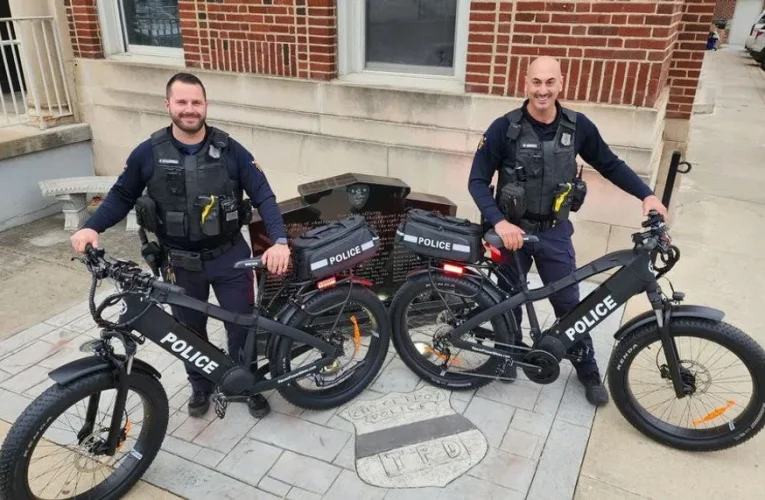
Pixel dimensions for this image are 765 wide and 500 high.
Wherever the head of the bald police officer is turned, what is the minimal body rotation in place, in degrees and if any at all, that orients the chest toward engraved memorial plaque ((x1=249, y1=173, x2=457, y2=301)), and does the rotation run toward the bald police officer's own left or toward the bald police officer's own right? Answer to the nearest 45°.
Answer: approximately 90° to the bald police officer's own right

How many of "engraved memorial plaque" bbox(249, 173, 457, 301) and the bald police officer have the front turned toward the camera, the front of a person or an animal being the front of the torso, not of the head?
2

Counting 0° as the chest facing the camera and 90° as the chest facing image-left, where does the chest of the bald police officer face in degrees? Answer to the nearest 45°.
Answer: approximately 0°

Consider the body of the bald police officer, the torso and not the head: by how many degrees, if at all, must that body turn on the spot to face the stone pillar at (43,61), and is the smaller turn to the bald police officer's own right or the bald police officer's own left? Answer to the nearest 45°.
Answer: approximately 90° to the bald police officer's own right

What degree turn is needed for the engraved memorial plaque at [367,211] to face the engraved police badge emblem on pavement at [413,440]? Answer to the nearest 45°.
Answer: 0° — it already faces it

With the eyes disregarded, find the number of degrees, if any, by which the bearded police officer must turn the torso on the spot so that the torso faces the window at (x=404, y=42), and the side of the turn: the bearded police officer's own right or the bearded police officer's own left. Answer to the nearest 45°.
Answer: approximately 135° to the bearded police officer's own left

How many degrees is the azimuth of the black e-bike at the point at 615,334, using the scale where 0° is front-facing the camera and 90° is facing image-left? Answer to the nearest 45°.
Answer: approximately 315°

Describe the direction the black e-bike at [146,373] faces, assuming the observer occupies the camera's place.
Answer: facing the viewer and to the left of the viewer

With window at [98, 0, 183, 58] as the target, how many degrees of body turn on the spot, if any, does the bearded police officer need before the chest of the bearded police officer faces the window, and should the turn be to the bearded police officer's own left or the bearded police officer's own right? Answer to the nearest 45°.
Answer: approximately 180°

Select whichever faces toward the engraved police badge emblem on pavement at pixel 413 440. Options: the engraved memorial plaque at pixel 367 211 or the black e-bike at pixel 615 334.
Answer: the engraved memorial plaque at pixel 367 211
